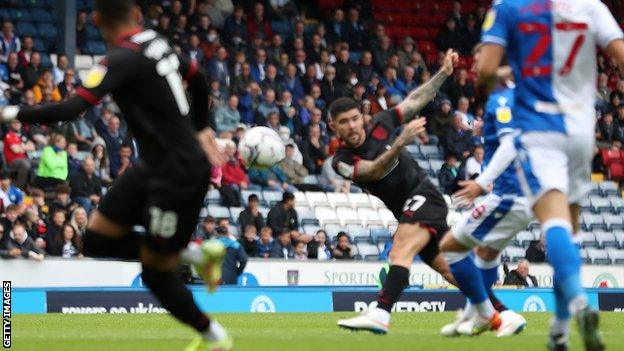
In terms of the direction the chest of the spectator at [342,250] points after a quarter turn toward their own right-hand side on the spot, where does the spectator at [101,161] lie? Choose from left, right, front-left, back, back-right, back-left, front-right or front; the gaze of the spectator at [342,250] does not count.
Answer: front

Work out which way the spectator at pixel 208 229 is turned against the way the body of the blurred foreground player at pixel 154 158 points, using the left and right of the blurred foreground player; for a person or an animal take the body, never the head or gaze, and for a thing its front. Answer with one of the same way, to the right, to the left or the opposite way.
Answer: the opposite way

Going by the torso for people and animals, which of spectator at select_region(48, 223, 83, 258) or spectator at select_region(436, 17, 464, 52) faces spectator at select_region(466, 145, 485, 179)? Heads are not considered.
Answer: spectator at select_region(436, 17, 464, 52)

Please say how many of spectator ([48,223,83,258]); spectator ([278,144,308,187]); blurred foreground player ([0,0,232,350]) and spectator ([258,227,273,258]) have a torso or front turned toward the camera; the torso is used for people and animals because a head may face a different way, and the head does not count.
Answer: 3

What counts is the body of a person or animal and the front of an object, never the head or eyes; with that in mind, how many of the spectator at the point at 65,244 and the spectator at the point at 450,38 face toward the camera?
2

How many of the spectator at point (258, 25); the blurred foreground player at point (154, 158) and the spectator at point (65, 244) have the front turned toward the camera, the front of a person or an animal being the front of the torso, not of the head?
2

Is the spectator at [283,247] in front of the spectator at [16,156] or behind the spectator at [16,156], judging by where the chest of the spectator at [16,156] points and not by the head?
in front

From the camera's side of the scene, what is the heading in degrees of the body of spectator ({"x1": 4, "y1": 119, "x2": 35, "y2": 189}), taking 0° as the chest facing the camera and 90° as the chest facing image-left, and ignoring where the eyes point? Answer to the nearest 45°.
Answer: approximately 315°

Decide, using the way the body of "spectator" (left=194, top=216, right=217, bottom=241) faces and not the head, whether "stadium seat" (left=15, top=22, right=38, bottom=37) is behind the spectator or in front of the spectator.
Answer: behind
